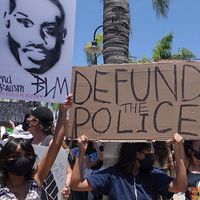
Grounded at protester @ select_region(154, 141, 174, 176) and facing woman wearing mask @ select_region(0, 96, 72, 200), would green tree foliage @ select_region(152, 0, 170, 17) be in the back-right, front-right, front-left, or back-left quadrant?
back-right

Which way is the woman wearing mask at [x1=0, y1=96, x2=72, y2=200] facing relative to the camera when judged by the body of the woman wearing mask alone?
toward the camera

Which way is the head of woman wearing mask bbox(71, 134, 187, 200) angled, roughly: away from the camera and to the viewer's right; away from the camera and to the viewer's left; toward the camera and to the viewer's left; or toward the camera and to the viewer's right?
toward the camera and to the viewer's right

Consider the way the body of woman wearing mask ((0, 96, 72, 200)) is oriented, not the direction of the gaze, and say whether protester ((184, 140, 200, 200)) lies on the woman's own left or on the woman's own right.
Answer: on the woman's own left

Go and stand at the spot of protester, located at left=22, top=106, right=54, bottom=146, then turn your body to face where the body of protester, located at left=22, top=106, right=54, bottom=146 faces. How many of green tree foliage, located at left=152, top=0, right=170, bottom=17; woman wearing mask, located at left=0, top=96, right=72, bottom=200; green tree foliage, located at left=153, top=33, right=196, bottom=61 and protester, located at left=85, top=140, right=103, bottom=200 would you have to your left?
1

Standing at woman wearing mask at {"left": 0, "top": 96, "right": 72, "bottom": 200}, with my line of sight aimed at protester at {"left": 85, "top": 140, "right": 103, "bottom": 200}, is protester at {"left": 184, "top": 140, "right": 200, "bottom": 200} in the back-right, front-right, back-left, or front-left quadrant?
front-right

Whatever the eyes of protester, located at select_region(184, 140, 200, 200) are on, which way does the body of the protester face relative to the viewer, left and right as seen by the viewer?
facing the viewer and to the right of the viewer

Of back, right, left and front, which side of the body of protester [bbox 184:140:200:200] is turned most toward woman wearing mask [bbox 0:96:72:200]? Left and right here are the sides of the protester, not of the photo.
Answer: right
